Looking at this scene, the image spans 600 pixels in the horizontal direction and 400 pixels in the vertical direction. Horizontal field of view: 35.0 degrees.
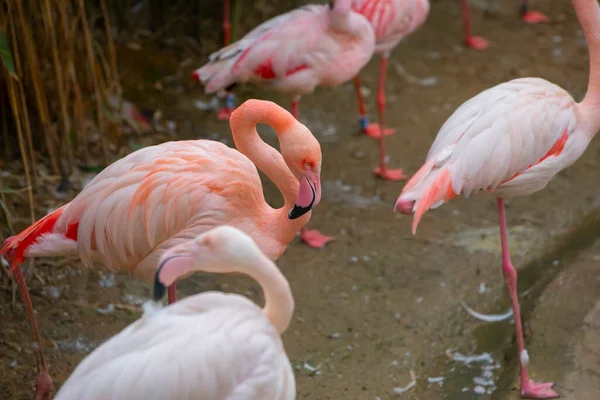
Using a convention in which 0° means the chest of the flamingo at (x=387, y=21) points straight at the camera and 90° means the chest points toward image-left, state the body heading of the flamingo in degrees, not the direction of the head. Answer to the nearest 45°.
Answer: approximately 270°

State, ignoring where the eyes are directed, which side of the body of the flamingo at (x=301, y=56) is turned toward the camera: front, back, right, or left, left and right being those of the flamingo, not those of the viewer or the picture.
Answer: right

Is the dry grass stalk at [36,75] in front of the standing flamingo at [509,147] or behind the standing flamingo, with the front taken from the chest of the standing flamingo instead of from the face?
behind

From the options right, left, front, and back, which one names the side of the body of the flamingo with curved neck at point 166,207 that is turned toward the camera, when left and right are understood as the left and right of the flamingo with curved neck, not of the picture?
right

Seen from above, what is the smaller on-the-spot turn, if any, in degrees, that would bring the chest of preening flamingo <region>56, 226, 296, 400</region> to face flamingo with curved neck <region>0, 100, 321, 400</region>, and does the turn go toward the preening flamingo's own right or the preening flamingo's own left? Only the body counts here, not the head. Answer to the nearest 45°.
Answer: approximately 90° to the preening flamingo's own left

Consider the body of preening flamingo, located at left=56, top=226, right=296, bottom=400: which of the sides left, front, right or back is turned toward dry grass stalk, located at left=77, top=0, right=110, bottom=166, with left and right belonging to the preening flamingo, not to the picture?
left

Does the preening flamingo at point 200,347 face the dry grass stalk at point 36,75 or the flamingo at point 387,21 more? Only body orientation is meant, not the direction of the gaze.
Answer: the flamingo

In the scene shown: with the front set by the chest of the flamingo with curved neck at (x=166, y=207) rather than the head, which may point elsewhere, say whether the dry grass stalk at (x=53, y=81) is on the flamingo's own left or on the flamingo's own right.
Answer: on the flamingo's own left

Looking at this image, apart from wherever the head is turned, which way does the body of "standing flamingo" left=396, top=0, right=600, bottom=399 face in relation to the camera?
to the viewer's right

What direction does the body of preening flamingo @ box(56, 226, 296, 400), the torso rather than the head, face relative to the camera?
to the viewer's right
